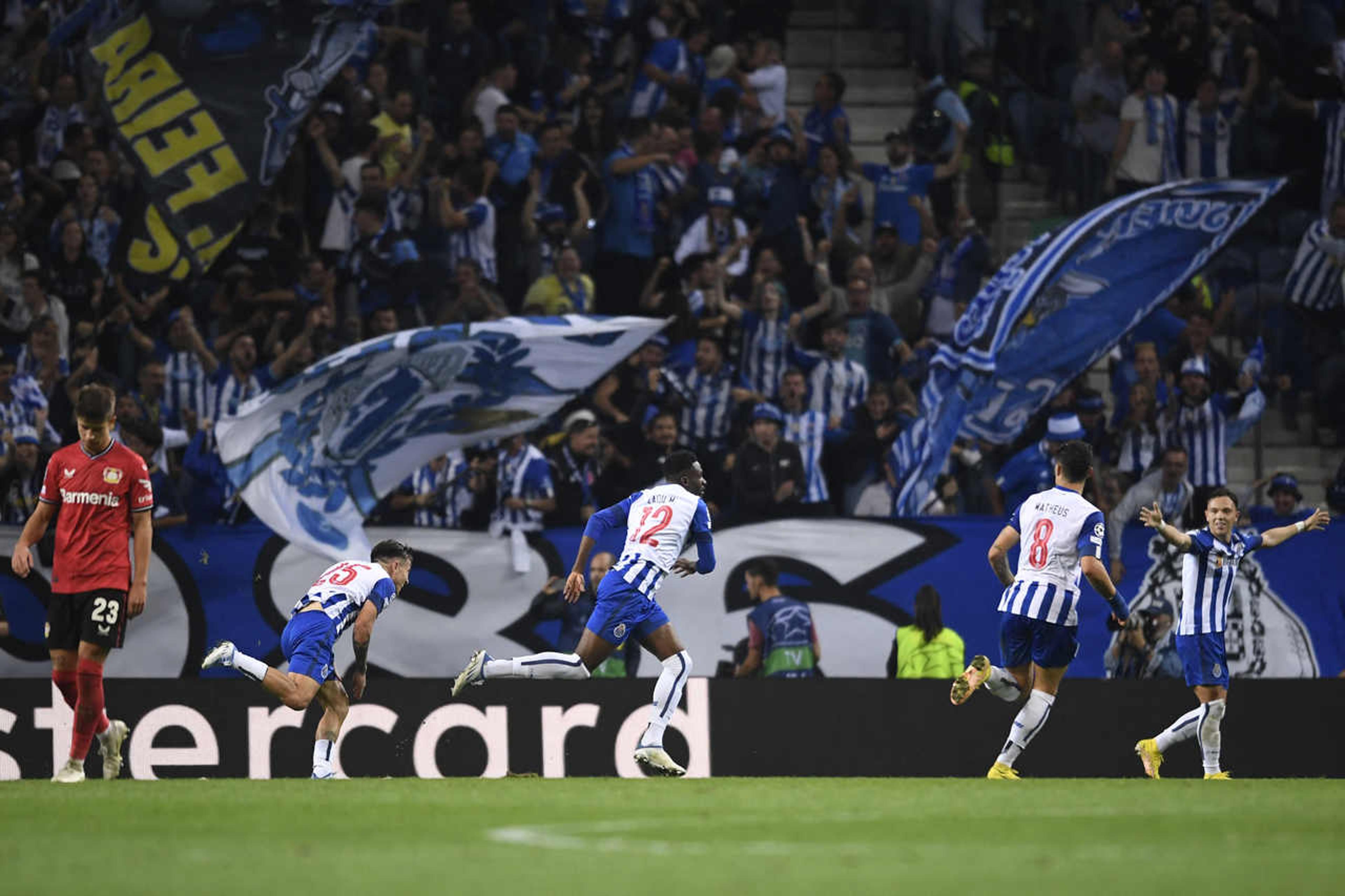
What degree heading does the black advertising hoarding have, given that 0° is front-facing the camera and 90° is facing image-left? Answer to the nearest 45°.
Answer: approximately 0°

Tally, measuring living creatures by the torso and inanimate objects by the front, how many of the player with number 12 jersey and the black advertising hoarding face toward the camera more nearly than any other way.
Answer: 1

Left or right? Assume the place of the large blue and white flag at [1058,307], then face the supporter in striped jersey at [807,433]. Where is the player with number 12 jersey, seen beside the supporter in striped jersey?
left
